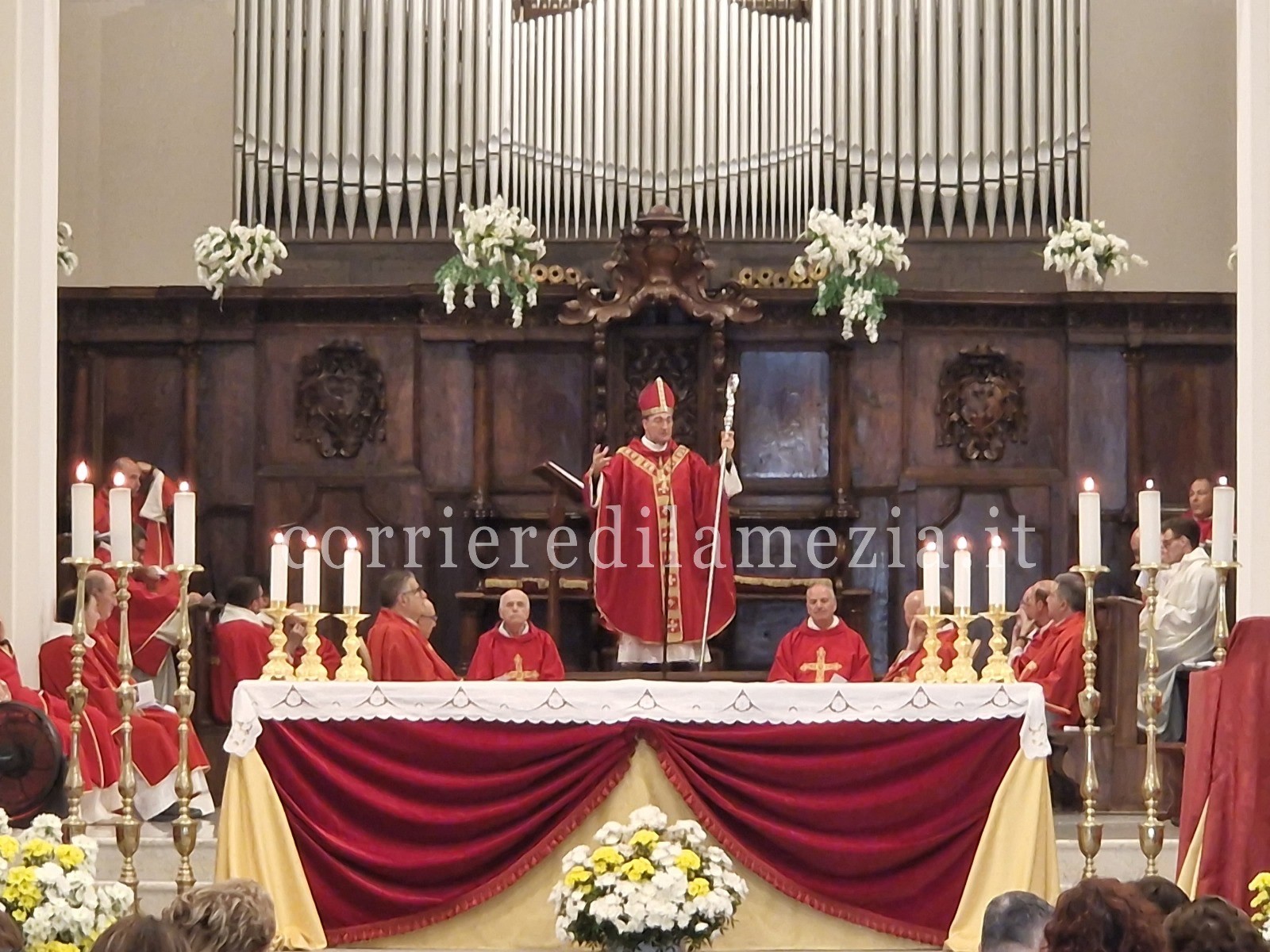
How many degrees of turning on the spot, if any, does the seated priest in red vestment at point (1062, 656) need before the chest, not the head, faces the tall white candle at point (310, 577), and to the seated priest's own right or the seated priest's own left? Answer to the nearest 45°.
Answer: approximately 45° to the seated priest's own left

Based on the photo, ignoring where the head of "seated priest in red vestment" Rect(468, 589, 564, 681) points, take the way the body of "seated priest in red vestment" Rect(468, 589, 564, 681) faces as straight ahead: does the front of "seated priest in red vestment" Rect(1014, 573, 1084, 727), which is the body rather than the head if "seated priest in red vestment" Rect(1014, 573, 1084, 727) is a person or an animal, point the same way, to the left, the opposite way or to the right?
to the right

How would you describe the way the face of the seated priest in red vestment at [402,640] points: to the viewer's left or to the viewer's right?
to the viewer's right

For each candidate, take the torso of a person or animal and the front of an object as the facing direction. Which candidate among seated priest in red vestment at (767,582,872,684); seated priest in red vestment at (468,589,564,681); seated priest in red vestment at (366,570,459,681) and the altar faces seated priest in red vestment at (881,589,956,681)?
seated priest in red vestment at (366,570,459,681)

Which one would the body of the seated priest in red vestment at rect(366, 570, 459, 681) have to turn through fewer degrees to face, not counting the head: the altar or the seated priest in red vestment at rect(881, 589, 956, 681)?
the seated priest in red vestment

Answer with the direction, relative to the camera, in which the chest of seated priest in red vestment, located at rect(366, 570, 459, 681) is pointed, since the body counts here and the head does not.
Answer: to the viewer's right

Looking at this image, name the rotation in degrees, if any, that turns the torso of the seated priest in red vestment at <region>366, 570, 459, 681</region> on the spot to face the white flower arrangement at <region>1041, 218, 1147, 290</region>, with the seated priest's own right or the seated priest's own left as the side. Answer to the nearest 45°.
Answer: approximately 45° to the seated priest's own left

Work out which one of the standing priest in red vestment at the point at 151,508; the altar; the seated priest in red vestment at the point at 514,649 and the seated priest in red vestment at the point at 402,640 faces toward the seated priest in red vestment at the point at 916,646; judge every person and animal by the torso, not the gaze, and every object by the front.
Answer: the seated priest in red vestment at the point at 402,640

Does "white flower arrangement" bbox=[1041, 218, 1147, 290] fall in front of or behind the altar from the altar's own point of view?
behind

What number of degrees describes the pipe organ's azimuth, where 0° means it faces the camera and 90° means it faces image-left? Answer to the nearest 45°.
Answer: approximately 0°

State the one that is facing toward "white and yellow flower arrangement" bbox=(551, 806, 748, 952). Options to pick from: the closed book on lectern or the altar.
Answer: the altar

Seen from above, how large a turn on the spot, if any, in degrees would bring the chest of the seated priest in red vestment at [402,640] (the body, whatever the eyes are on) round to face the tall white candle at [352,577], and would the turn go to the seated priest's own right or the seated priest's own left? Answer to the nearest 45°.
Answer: approximately 90° to the seated priest's own right

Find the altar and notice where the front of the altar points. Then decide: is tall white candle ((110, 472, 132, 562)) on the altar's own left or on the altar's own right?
on the altar's own right

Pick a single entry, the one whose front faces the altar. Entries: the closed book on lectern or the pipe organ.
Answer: the pipe organ
